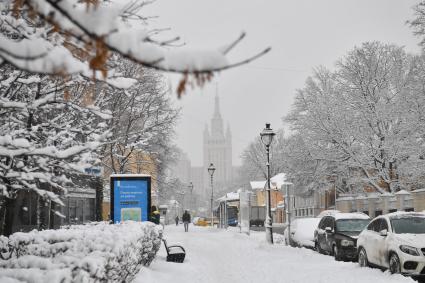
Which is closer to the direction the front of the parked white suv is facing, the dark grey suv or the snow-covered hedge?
the snow-covered hedge

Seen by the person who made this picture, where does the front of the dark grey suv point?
facing the viewer and to the right of the viewer

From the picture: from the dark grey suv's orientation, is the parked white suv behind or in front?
in front

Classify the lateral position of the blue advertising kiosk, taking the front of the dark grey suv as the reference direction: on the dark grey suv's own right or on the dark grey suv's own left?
on the dark grey suv's own right

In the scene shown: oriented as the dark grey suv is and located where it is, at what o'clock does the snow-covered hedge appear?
The snow-covered hedge is roughly at 2 o'clock from the dark grey suv.

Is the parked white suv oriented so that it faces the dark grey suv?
no

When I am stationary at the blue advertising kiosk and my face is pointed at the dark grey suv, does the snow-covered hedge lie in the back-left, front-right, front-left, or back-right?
back-right

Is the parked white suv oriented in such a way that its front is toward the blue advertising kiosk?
no

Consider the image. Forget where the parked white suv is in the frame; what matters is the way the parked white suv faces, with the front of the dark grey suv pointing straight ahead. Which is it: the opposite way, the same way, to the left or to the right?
the same way

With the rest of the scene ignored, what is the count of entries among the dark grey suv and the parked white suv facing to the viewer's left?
0

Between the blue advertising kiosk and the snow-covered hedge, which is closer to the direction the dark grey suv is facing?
the snow-covered hedge
